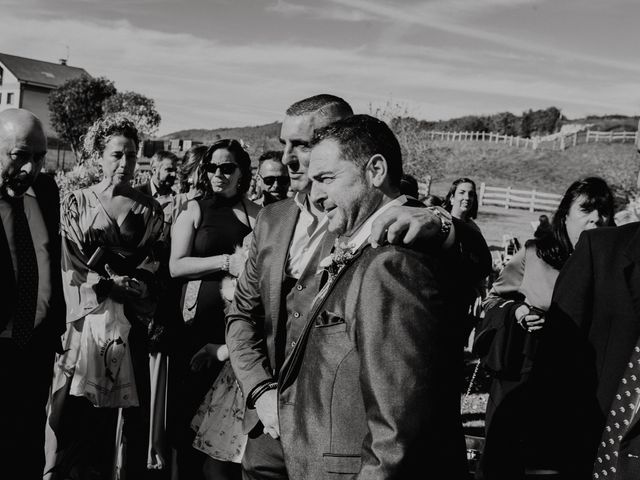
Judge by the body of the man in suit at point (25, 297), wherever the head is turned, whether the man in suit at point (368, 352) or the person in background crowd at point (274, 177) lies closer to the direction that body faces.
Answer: the man in suit

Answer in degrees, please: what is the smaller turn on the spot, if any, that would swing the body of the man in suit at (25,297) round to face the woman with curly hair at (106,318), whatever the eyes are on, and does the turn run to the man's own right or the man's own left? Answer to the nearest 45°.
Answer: approximately 135° to the man's own left

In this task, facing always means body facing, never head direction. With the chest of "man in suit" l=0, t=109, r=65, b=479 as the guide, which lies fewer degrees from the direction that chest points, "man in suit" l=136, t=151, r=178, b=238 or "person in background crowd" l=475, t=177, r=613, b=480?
the person in background crowd

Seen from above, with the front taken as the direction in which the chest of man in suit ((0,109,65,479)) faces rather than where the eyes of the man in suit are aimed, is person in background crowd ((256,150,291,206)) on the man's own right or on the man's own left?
on the man's own left

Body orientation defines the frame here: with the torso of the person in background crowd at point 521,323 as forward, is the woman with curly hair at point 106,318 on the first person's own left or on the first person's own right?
on the first person's own right

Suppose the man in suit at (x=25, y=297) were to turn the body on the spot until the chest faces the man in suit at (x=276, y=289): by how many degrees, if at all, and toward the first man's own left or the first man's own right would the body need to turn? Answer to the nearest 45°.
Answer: approximately 45° to the first man's own left

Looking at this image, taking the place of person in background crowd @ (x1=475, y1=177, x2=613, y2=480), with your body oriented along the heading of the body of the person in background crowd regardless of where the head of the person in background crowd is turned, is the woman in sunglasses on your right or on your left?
on your right

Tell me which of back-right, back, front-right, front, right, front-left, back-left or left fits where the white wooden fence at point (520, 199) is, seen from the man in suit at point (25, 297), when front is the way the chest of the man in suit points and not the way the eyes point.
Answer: back-left

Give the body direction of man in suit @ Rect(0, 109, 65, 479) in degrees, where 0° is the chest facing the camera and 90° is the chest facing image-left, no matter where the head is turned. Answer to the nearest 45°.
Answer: approximately 0°

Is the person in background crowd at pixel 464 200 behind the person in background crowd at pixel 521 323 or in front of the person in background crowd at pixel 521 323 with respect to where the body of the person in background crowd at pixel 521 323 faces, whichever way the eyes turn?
behind
